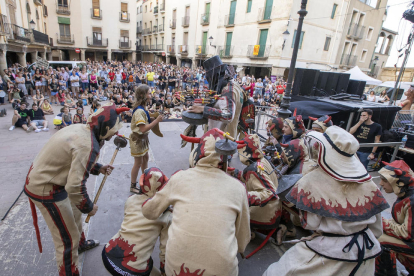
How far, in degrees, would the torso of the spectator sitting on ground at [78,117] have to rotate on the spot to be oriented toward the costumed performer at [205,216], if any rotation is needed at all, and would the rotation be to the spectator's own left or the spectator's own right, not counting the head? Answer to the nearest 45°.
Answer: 0° — they already face them

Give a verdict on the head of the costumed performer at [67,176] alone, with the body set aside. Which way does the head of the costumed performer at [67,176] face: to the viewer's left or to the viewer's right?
to the viewer's right

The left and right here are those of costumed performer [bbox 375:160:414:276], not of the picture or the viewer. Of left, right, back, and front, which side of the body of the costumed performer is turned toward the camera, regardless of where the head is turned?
left

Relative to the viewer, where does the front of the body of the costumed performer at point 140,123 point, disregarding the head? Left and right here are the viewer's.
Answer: facing to the right of the viewer

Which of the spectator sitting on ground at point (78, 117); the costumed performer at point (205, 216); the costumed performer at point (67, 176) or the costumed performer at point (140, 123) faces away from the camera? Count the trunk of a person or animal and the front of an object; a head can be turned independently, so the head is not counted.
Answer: the costumed performer at point (205, 216)

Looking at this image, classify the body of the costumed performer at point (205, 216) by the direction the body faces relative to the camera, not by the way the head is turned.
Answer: away from the camera

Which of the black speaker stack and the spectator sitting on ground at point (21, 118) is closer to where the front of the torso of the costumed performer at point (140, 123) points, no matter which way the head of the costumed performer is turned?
the black speaker stack

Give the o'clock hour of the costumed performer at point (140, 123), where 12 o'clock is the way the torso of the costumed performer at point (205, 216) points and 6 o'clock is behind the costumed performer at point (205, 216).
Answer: the costumed performer at point (140, 123) is roughly at 11 o'clock from the costumed performer at point (205, 216).

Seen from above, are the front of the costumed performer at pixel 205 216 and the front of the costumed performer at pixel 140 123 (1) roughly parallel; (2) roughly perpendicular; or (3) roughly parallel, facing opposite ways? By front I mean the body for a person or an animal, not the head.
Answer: roughly perpendicular

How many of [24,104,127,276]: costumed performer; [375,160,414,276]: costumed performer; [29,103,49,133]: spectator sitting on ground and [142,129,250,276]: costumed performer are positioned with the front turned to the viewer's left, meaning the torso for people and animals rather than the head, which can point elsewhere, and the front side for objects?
1

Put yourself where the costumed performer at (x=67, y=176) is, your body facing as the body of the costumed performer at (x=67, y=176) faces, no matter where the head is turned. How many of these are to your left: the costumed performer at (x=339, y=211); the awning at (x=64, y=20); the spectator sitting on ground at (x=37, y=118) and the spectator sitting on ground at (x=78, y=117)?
3

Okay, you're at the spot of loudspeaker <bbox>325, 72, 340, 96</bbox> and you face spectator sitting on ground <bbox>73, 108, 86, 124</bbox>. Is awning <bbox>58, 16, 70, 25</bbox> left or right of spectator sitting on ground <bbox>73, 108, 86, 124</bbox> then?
right

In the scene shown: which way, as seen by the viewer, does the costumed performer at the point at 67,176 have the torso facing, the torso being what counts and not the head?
to the viewer's right

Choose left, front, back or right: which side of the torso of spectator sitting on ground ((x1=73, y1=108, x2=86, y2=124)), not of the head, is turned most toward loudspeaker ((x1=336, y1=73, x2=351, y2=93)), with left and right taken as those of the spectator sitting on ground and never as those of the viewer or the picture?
left

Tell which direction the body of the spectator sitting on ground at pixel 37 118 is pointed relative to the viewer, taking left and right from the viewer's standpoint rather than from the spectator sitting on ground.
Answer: facing the viewer and to the right of the viewer
